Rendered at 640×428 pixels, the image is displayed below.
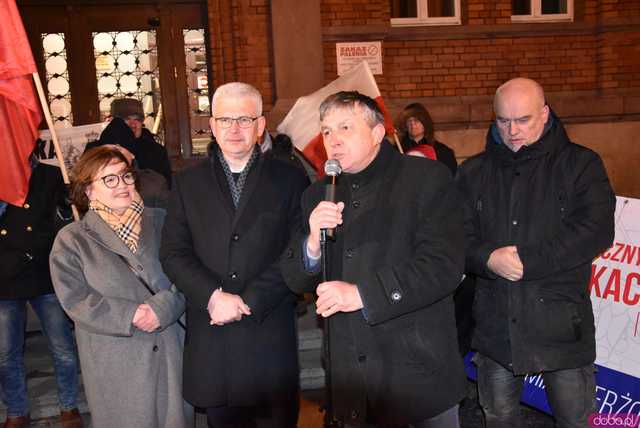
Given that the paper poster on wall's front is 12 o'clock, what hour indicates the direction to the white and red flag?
The white and red flag is roughly at 12 o'clock from the paper poster on wall.

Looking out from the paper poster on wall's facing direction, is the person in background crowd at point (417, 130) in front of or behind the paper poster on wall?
in front

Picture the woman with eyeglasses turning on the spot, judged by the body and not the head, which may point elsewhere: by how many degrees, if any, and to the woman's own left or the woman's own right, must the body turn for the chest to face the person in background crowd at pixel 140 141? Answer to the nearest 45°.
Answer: approximately 135° to the woman's own left

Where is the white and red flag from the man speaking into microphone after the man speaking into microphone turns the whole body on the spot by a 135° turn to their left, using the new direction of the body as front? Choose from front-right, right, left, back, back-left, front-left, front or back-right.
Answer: left

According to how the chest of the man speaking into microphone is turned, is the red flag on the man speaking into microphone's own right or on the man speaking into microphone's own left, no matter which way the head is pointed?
on the man speaking into microphone's own right

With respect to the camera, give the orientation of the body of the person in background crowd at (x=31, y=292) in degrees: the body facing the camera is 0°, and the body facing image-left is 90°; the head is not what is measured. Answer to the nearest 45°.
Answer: approximately 0°

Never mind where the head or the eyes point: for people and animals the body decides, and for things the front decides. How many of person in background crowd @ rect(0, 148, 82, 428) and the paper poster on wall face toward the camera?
2

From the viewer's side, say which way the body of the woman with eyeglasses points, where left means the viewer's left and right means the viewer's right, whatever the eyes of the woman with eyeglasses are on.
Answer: facing the viewer and to the right of the viewer

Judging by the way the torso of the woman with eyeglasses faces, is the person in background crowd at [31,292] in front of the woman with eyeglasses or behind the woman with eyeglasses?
behind
